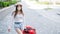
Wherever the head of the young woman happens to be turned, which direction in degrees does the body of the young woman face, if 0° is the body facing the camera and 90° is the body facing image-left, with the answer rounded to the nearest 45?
approximately 0°
